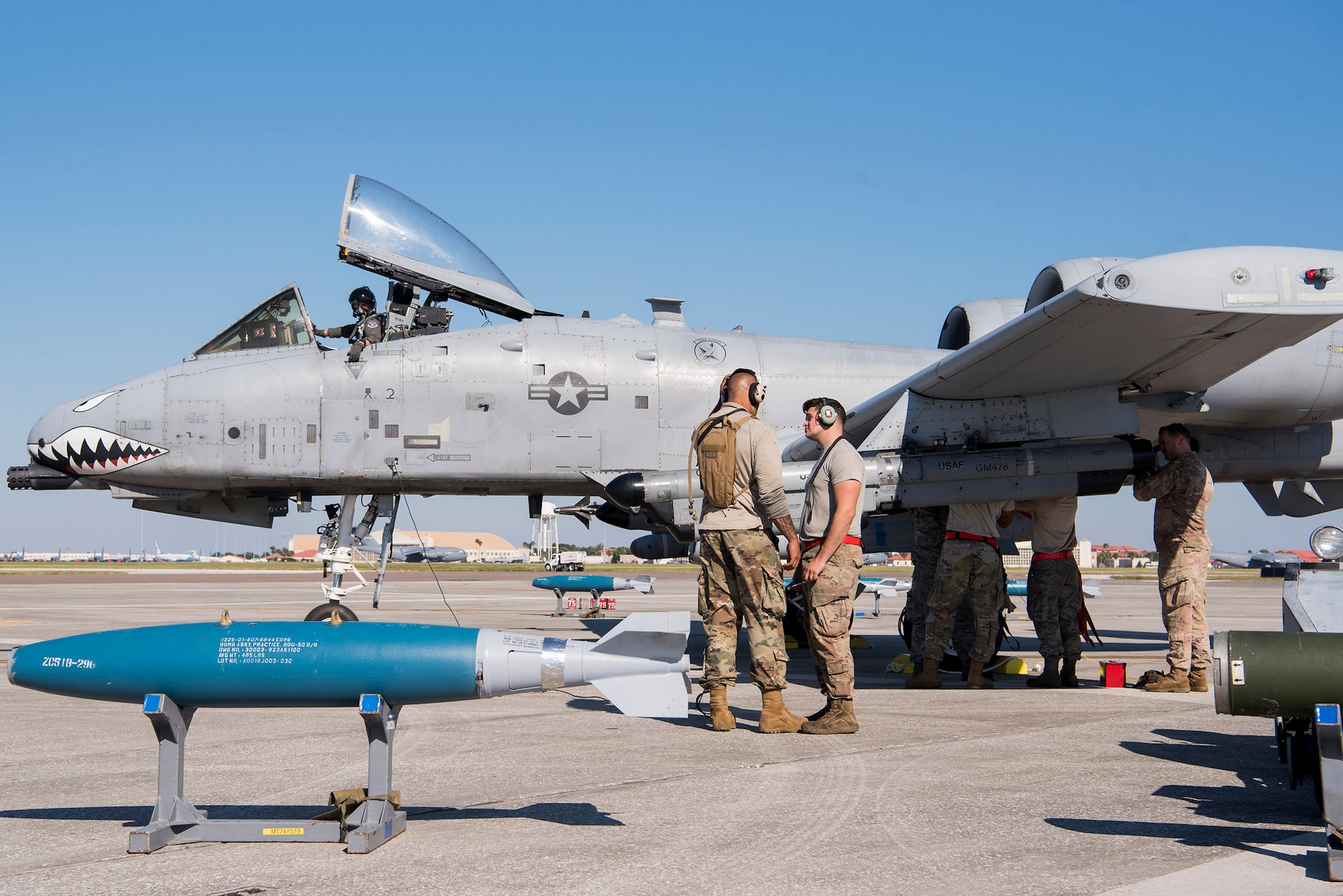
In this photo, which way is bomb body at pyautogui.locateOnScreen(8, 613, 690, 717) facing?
to the viewer's left

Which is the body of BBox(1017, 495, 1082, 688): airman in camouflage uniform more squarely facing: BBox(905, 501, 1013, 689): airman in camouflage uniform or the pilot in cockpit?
the pilot in cockpit

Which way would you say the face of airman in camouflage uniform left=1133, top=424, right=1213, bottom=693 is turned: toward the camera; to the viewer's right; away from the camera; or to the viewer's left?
to the viewer's left

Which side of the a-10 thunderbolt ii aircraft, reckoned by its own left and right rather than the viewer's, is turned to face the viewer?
left

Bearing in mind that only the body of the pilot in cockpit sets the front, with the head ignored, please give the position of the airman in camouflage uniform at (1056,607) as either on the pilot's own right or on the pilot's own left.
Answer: on the pilot's own left

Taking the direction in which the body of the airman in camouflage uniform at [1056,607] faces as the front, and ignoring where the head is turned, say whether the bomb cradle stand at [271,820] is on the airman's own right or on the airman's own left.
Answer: on the airman's own left

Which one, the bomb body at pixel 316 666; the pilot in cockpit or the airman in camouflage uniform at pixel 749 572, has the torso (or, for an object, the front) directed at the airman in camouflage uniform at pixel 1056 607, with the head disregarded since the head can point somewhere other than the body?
the airman in camouflage uniform at pixel 749 572

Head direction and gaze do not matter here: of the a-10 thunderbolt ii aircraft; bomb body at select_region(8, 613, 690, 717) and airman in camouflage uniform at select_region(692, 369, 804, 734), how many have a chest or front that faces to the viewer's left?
2

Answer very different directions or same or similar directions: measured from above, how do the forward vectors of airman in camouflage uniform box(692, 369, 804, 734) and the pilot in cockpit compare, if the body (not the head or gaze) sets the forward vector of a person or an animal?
very different directions

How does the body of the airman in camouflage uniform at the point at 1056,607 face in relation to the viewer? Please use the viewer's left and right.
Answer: facing away from the viewer and to the left of the viewer

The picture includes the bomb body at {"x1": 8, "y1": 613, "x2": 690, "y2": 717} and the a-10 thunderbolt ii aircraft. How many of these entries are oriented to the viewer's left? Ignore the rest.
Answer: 2

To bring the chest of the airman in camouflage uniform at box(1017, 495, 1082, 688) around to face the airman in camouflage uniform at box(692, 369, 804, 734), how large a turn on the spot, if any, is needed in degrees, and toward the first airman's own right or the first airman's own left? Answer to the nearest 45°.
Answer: approximately 90° to the first airman's own left

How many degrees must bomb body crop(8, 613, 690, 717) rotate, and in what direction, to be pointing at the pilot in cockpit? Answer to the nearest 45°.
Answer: approximately 90° to its right
